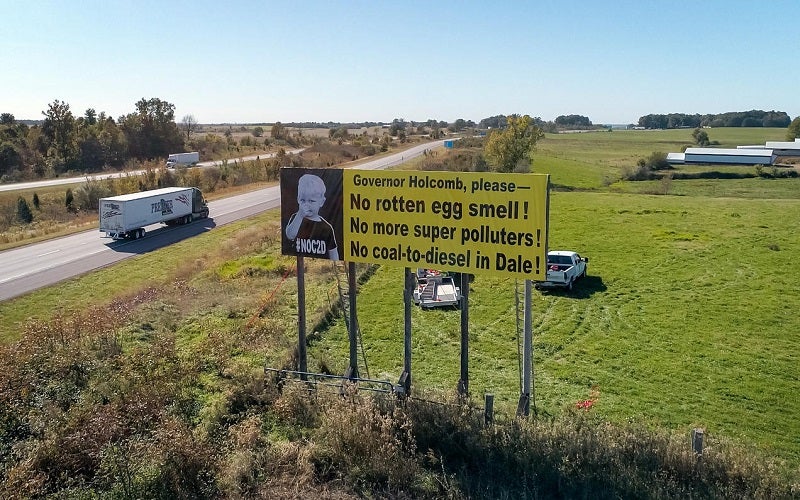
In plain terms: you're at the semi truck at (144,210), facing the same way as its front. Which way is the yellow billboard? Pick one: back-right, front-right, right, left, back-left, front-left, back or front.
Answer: back-right

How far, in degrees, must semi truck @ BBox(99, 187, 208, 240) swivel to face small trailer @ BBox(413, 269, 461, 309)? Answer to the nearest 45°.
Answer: approximately 90° to its right

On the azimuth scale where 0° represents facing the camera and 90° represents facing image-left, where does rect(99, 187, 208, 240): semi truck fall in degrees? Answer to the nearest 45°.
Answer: approximately 225°

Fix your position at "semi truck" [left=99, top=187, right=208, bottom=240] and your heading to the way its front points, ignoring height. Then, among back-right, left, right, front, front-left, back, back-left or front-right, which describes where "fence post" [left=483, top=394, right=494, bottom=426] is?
back-right

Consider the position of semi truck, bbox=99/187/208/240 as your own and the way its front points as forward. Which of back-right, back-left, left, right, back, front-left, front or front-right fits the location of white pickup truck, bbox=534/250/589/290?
right
